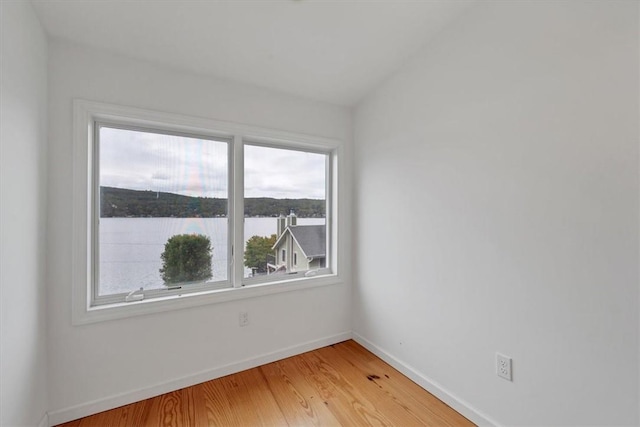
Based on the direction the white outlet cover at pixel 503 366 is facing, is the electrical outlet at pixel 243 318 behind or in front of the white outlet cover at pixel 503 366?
in front

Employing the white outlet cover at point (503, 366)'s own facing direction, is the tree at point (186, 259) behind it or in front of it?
in front

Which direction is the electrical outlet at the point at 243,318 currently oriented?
toward the camera

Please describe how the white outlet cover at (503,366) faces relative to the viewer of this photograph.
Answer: facing the viewer and to the left of the viewer

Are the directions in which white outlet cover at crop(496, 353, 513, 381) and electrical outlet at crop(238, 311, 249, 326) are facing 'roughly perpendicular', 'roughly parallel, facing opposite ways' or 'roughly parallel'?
roughly perpendicular

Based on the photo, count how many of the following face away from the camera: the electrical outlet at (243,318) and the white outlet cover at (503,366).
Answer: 0
